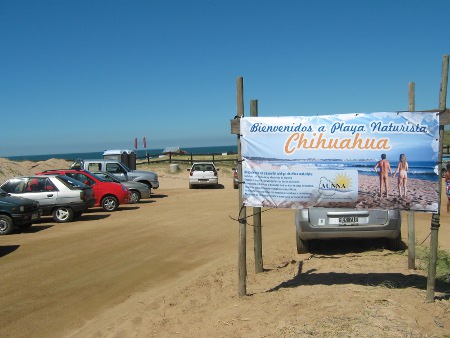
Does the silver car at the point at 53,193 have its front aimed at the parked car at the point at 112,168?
no

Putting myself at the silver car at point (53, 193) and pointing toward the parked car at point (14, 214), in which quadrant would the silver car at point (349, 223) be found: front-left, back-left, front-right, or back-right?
front-left

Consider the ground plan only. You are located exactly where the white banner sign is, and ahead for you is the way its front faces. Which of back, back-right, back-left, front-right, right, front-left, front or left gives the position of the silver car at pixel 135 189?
back-right

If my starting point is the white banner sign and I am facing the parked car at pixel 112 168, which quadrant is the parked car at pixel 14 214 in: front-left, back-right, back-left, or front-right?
front-left

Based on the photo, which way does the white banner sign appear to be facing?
toward the camera

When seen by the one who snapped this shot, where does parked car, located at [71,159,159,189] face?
facing to the right of the viewer

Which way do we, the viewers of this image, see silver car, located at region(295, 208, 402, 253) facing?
facing away from the viewer

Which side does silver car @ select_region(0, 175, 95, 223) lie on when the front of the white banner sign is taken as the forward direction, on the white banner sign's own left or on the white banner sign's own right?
on the white banner sign's own right

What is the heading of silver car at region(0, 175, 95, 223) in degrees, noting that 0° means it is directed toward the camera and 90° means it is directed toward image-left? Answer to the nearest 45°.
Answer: approximately 135°

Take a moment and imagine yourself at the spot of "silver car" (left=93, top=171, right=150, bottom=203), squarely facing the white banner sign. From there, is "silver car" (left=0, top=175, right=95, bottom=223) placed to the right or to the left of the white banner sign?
right

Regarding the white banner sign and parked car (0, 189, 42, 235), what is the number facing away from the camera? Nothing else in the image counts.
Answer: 0

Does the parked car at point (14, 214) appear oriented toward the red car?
no

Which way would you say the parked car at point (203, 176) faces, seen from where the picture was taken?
facing away from the viewer

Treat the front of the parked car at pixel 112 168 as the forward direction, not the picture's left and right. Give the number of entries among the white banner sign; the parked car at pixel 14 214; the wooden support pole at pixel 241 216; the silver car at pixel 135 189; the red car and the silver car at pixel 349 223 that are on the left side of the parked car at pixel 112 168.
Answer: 0

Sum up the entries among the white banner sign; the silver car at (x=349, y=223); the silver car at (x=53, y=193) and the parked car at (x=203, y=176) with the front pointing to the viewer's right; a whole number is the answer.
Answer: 0
